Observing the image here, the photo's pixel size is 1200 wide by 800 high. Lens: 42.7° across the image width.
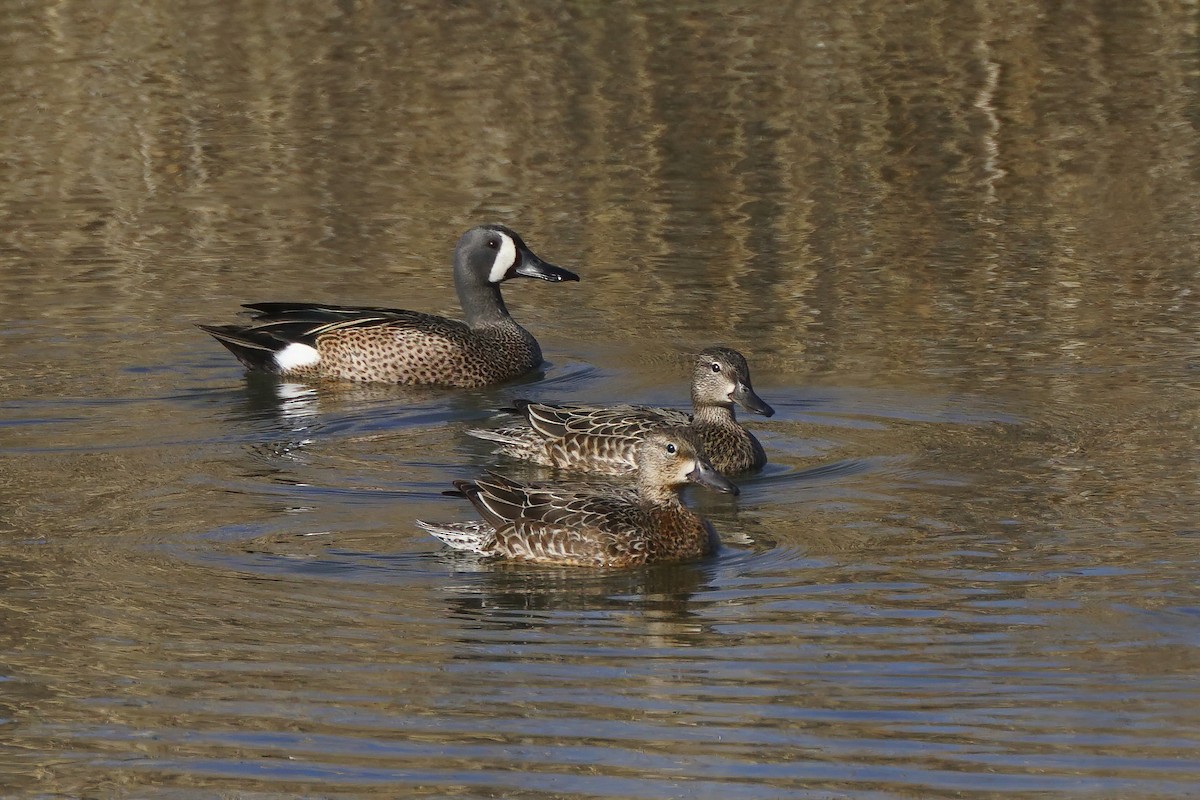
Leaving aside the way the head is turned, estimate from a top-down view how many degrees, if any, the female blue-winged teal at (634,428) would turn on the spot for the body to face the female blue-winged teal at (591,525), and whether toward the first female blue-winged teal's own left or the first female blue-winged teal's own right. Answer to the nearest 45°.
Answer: approximately 90° to the first female blue-winged teal's own right

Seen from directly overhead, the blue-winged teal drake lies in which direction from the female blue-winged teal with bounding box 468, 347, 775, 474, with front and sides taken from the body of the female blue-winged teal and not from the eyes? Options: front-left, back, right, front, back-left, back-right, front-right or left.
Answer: back-left

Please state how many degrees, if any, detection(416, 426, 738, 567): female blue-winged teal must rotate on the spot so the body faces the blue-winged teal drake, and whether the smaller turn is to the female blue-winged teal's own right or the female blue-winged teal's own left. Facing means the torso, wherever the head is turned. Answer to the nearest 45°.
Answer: approximately 90° to the female blue-winged teal's own left

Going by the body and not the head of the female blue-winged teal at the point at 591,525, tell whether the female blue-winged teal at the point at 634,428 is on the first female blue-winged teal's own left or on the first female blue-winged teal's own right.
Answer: on the first female blue-winged teal's own left

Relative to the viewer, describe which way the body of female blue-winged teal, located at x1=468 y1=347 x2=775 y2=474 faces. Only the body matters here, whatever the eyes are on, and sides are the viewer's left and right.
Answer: facing to the right of the viewer

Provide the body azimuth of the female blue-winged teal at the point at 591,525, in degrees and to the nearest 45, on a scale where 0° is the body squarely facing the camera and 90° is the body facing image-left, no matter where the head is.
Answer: approximately 270°

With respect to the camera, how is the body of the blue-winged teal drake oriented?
to the viewer's right

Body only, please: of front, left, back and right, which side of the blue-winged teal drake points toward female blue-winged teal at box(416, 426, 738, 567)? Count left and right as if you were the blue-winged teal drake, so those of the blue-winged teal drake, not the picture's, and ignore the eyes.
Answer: right
